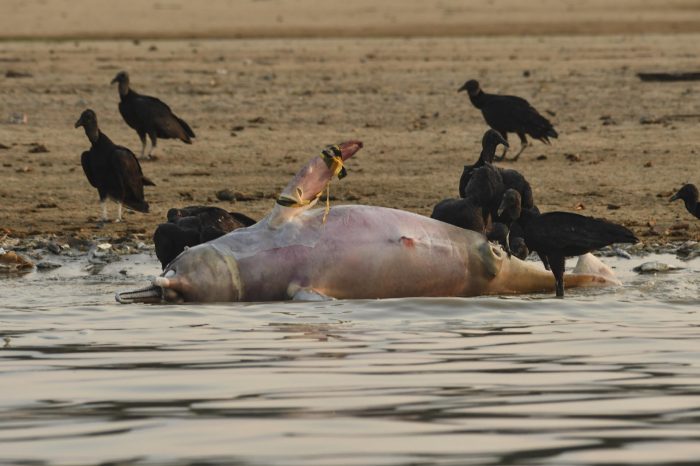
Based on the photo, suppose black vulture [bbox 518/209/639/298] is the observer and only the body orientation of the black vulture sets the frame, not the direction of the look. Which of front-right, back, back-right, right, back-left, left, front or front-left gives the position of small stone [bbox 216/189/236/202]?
front-right

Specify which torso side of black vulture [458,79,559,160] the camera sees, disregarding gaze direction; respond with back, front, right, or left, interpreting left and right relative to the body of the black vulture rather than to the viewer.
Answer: left

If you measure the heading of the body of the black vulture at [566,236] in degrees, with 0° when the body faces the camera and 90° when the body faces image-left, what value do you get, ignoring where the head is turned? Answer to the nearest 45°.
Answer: approximately 90°

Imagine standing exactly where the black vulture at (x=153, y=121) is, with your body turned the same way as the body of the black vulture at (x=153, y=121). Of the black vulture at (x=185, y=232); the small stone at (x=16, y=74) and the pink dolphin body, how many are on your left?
2

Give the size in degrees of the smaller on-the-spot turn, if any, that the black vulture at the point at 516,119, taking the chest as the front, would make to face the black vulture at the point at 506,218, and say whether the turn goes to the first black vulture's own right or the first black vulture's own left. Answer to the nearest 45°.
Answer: approximately 90° to the first black vulture's own left

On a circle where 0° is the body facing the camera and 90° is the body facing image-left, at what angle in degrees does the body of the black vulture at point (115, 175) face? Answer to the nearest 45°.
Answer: approximately 45°

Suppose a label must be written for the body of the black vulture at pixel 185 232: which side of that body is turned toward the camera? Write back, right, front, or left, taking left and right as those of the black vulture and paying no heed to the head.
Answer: left
